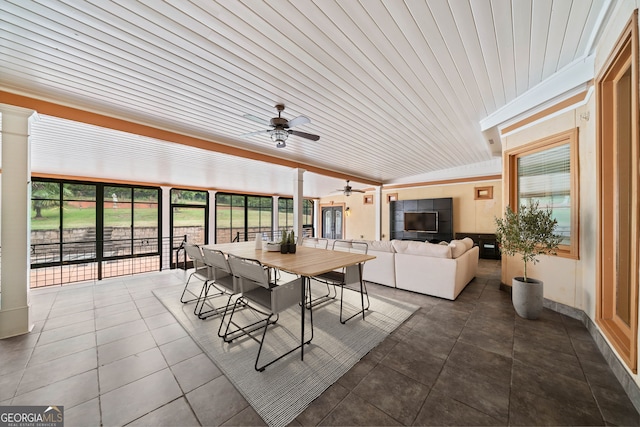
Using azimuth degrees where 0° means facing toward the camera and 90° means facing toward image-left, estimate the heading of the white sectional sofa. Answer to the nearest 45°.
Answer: approximately 180°

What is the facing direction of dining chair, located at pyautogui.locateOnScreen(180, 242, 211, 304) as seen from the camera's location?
facing away from the viewer and to the right of the viewer

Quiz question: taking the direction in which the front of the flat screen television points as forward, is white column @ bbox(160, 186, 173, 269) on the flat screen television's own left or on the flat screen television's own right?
on the flat screen television's own right

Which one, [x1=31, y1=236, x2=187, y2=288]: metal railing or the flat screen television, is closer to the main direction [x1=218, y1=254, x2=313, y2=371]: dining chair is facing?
the flat screen television

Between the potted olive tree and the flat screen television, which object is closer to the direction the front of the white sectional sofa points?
the flat screen television

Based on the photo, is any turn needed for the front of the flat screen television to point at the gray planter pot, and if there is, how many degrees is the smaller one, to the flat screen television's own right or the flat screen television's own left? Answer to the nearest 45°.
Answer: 0° — it already faces it

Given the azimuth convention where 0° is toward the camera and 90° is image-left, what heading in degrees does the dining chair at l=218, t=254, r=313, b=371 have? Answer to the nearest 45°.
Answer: approximately 225°

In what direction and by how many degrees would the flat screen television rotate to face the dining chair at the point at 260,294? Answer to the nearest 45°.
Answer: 0° — it already faces it

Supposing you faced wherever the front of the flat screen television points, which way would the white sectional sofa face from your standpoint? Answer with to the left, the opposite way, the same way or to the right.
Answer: the opposite way

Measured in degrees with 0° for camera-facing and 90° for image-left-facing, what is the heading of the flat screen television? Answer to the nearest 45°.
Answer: approximately 0°

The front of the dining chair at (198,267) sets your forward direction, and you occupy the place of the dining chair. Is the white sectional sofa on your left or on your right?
on your right
